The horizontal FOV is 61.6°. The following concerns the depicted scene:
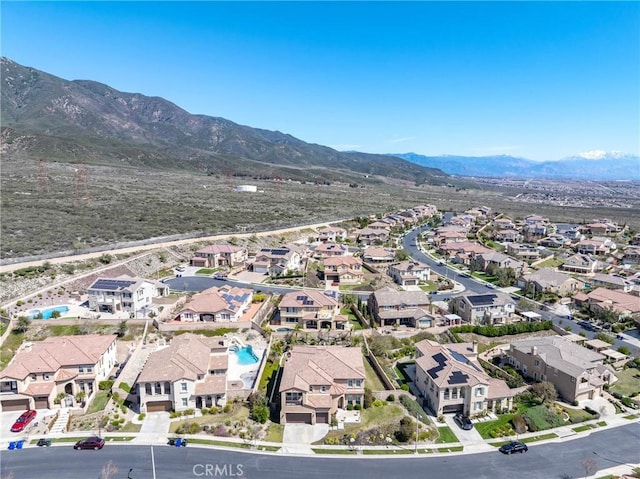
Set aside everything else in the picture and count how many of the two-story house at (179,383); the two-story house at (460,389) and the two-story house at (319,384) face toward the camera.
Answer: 3

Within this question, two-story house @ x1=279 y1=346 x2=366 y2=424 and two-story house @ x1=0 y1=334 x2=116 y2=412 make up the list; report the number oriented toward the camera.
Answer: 2

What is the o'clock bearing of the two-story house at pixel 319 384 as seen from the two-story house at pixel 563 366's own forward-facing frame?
the two-story house at pixel 319 384 is roughly at 3 o'clock from the two-story house at pixel 563 366.

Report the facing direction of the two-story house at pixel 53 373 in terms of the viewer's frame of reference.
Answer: facing the viewer

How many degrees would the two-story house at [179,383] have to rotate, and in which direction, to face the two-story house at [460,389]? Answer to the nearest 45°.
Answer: approximately 90° to its left

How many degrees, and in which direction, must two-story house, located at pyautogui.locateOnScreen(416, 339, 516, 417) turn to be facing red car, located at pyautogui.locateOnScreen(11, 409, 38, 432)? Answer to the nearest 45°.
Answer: approximately 45° to its right

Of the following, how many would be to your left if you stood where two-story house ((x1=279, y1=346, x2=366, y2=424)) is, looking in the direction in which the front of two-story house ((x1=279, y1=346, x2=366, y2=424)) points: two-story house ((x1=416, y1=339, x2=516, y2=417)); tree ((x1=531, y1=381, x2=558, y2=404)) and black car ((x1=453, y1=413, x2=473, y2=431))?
3

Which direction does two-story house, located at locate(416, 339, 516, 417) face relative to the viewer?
toward the camera

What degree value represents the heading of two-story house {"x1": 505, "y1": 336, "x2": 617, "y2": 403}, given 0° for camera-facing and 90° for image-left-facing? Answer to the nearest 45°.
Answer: approximately 315°

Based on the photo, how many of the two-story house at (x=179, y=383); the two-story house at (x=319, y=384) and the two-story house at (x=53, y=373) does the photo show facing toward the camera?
3

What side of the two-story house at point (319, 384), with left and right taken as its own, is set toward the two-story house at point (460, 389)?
left
